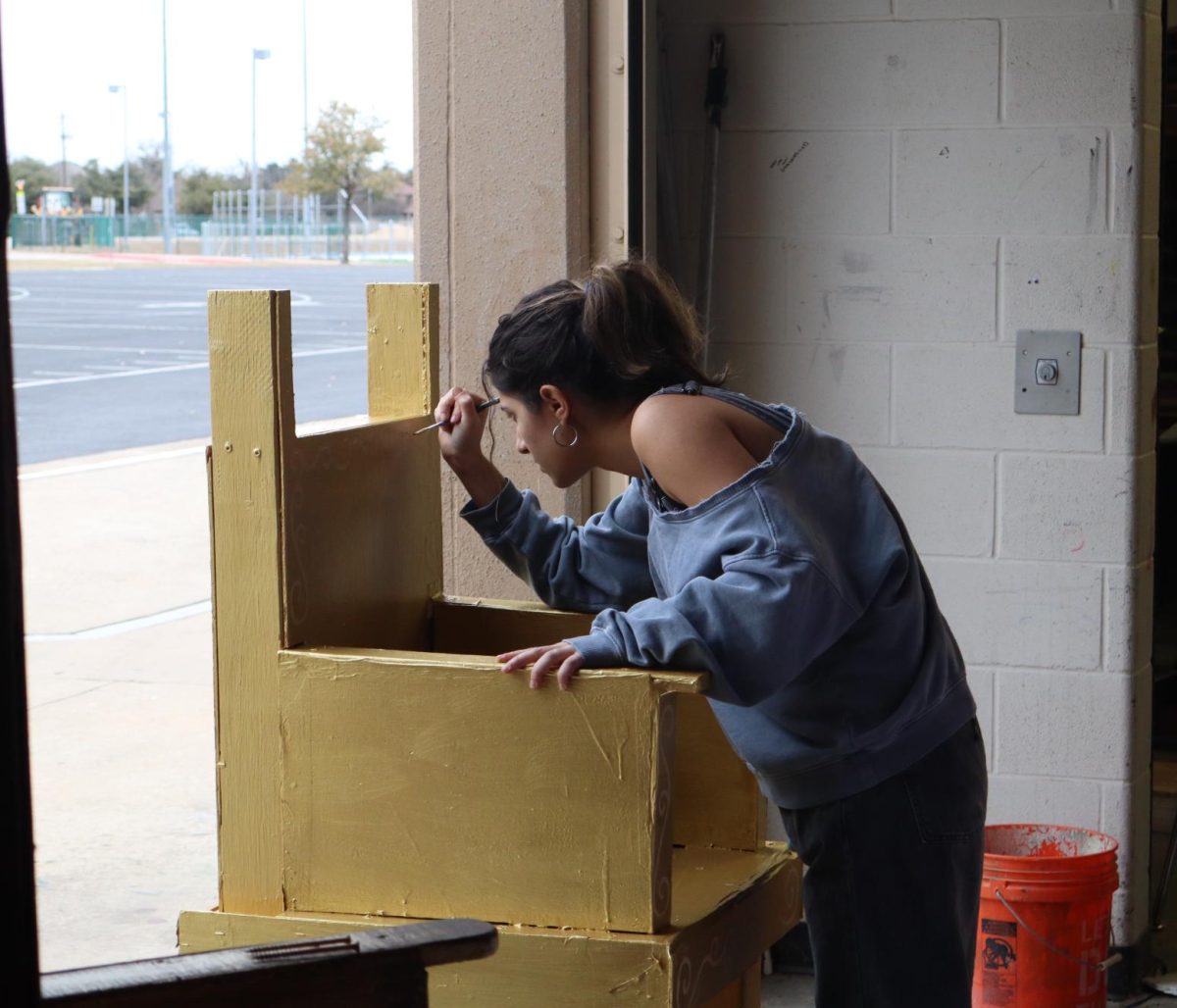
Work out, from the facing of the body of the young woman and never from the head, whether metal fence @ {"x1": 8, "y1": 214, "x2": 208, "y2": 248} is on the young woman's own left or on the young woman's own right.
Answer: on the young woman's own right

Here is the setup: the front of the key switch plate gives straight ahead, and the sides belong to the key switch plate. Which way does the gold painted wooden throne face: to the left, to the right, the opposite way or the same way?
to the left

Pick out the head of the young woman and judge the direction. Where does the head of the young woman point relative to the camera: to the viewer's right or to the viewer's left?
to the viewer's left

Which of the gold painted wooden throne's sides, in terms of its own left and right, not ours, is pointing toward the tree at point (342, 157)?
left

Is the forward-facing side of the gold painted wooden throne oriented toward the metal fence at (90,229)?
no

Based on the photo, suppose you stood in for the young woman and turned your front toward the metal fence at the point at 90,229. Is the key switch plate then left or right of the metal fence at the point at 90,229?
right

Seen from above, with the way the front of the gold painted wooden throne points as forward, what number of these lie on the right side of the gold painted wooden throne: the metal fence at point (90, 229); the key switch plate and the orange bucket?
0

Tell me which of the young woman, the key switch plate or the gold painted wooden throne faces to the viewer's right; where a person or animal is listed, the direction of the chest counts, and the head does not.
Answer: the gold painted wooden throne

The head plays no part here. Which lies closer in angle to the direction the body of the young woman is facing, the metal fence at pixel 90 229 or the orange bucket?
the metal fence

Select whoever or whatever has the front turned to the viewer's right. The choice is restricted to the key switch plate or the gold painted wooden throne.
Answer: the gold painted wooden throne

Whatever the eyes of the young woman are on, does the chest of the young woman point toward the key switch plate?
no

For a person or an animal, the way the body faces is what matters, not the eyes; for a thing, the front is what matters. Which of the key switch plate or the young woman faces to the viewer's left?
the young woman

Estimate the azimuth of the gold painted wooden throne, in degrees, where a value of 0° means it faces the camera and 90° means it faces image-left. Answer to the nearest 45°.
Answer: approximately 270°

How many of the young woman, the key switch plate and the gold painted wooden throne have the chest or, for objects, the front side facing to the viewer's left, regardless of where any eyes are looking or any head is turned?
1

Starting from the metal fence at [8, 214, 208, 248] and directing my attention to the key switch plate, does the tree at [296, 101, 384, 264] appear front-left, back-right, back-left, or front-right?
front-left

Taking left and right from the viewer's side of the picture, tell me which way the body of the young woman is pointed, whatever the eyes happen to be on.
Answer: facing to the left of the viewer

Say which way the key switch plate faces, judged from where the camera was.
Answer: facing the viewer
